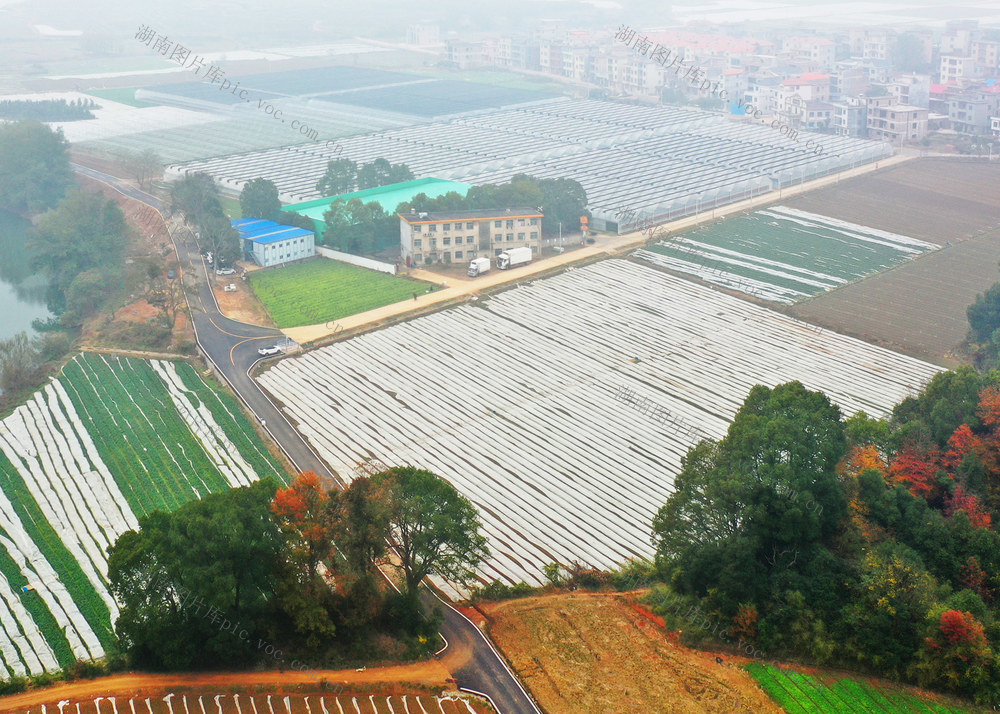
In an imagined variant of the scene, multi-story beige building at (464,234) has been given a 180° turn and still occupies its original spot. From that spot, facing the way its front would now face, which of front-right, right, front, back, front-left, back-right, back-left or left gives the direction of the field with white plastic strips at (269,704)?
back

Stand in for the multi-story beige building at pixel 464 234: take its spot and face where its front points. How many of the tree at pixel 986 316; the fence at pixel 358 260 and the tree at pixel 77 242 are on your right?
2

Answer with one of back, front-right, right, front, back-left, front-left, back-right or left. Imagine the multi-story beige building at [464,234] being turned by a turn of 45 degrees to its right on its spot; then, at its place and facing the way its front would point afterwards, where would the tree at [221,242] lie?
front-right

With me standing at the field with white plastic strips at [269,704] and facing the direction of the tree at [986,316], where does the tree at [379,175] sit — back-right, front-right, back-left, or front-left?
front-left

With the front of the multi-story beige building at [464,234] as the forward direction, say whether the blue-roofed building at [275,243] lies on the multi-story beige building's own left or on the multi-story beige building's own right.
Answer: on the multi-story beige building's own right

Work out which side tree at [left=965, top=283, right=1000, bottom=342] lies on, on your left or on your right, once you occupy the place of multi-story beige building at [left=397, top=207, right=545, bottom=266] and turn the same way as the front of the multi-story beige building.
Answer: on your left

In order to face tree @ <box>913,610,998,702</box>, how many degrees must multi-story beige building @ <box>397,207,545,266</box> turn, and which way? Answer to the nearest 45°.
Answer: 0° — it already faces it

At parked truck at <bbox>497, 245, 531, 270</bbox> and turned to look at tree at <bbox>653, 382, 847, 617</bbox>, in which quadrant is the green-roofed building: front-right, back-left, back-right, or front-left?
back-right

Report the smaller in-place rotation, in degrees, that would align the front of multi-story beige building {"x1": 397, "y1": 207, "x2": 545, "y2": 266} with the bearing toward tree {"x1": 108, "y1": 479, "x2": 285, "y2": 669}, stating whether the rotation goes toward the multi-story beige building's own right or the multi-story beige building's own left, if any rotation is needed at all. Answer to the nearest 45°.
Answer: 0° — it already faces it

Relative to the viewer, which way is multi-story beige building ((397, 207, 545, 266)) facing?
toward the camera

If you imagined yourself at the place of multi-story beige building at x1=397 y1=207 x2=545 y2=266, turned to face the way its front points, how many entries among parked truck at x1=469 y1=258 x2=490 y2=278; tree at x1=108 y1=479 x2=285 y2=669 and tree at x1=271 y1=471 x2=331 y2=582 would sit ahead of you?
3

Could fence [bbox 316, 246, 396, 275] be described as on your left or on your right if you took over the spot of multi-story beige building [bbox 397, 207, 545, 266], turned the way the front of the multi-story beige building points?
on your right

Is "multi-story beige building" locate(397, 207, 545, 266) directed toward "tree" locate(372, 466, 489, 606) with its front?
yes

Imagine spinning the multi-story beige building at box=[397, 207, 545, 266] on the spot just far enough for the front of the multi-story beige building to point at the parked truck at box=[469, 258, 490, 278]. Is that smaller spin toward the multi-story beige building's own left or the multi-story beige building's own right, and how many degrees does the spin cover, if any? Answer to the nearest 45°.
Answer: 0° — it already faces it

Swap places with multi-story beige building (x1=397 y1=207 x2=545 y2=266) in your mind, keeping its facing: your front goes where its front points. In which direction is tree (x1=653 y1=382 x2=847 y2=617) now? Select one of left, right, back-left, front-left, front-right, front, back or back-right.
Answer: front
